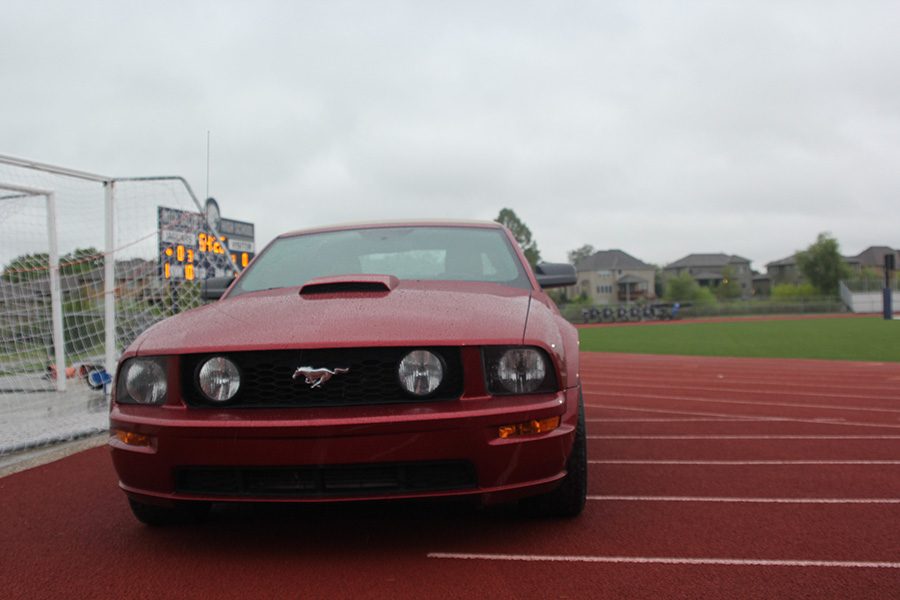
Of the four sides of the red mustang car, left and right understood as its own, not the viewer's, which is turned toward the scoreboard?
back

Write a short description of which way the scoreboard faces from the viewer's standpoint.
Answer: facing the viewer and to the right of the viewer

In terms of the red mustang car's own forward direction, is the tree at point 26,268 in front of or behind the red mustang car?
behind

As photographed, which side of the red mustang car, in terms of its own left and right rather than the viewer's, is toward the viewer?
front

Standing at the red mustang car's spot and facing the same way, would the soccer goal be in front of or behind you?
behind

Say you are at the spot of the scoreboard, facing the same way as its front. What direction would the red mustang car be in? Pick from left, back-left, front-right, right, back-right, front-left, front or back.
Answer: front-right

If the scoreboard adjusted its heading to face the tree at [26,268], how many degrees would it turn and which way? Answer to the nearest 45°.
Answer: approximately 90° to its right

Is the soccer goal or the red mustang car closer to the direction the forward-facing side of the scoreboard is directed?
the red mustang car

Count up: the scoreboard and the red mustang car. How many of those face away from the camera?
0
